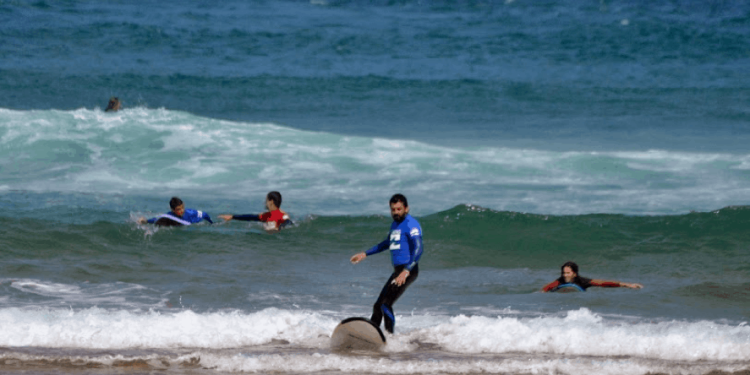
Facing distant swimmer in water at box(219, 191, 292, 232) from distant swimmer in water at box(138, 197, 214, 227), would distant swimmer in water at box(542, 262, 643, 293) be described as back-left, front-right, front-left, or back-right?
front-right

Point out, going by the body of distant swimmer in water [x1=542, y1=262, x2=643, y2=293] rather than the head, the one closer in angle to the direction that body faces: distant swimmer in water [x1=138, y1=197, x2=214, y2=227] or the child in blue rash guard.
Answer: the child in blue rash guard

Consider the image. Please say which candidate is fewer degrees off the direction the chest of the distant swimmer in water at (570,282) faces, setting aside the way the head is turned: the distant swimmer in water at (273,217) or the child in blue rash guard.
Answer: the child in blue rash guard

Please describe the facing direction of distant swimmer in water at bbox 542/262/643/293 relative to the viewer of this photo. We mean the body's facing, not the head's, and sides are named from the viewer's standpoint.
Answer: facing the viewer

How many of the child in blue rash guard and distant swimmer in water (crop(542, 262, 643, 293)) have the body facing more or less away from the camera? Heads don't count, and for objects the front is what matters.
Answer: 0

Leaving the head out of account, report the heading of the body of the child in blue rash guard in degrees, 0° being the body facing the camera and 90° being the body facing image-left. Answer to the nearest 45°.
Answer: approximately 45°

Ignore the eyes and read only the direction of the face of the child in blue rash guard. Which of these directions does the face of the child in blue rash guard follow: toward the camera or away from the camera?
toward the camera

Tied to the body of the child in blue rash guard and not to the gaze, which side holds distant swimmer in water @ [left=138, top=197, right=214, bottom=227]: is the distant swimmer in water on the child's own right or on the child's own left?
on the child's own right

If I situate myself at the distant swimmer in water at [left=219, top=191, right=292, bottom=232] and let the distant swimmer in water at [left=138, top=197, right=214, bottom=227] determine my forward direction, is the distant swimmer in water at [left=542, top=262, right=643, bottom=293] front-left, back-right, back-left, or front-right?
back-left

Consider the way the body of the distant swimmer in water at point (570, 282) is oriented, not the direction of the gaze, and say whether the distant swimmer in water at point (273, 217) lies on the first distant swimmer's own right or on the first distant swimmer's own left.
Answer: on the first distant swimmer's own right

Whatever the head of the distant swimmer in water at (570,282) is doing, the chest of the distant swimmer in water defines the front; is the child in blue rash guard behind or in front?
in front

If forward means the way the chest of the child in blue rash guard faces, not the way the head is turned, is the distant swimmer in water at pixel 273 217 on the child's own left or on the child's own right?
on the child's own right
